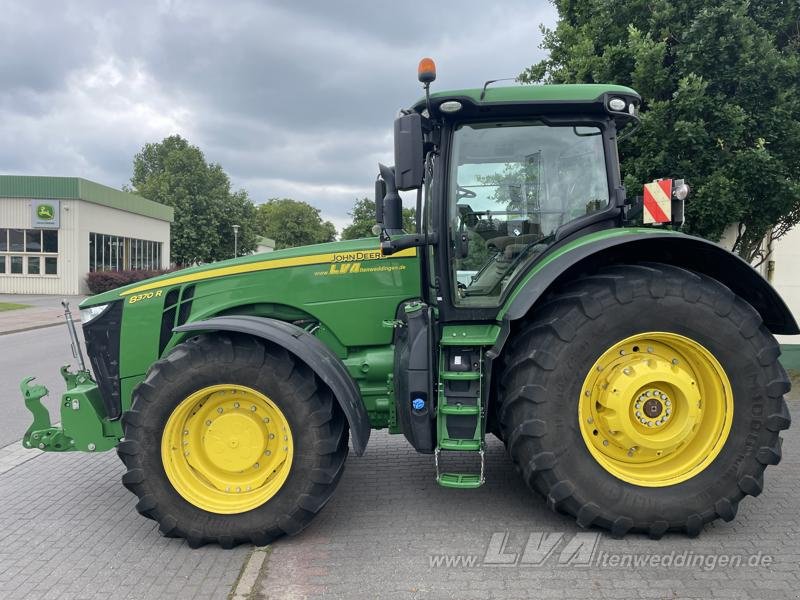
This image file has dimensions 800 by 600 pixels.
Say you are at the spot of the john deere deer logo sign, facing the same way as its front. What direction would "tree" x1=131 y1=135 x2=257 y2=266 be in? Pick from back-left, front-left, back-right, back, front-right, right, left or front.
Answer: back-left

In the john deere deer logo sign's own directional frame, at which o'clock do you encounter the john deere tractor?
The john deere tractor is roughly at 12 o'clock from the john deere deer logo sign.

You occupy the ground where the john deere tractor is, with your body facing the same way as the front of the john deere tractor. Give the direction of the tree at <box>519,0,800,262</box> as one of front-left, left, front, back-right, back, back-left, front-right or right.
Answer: back-right

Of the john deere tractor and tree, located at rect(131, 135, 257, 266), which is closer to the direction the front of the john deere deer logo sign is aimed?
the john deere tractor

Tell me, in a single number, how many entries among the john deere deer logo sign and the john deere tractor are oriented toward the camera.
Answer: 1

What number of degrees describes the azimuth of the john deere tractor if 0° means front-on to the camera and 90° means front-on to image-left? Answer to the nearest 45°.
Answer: approximately 90°

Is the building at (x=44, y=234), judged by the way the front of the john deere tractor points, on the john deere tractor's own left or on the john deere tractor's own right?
on the john deere tractor's own right

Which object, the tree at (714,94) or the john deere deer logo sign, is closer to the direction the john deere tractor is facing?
the john deere deer logo sign

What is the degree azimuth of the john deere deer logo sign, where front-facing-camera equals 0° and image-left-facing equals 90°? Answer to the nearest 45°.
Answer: approximately 0°

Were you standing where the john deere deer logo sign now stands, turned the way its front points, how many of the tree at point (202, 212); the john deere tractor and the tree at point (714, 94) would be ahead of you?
2
